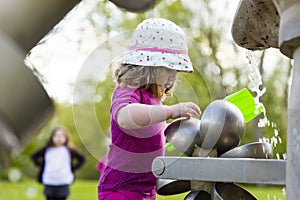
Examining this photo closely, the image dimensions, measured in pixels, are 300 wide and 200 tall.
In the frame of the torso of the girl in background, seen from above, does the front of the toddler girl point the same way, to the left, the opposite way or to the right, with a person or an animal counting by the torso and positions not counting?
to the left

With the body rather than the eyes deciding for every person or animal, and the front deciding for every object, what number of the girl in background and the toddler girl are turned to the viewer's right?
1

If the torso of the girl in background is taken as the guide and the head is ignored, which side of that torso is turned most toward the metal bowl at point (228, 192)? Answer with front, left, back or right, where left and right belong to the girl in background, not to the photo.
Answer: front

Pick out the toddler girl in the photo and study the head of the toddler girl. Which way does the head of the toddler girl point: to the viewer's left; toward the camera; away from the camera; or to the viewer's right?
to the viewer's right

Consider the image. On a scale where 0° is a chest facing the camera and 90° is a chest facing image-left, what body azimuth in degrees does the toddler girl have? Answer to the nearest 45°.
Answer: approximately 270°

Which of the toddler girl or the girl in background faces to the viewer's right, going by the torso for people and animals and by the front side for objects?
the toddler girl

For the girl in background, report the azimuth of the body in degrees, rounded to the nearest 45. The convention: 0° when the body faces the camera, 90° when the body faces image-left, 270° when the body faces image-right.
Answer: approximately 0°

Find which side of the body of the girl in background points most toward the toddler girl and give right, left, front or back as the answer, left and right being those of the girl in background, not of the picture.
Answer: front

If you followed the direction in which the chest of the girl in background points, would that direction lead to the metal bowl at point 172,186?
yes

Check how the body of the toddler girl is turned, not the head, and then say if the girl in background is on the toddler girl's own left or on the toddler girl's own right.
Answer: on the toddler girl's own left
